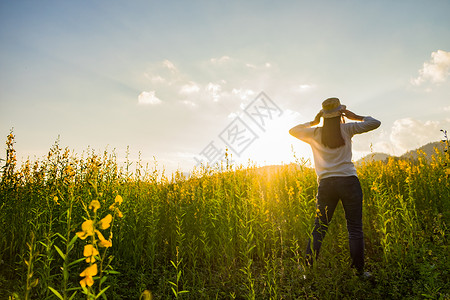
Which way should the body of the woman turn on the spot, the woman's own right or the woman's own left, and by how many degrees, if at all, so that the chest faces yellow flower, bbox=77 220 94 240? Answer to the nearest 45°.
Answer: approximately 180°

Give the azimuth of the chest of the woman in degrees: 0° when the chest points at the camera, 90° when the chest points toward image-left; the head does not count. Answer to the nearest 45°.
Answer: approximately 180°

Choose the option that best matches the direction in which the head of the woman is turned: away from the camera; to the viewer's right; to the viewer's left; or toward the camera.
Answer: away from the camera
